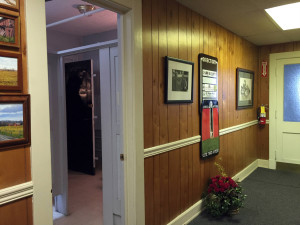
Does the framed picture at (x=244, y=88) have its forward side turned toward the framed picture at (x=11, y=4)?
no

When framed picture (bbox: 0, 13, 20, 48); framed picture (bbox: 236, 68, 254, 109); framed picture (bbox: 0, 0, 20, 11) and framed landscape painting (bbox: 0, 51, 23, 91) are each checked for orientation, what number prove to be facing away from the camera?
0

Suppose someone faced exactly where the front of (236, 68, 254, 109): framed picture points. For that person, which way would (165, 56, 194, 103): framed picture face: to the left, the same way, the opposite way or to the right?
the same way

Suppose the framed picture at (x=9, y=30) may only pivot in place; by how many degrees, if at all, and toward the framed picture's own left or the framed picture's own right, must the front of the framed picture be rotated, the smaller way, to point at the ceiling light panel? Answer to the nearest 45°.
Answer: approximately 45° to the framed picture's own left

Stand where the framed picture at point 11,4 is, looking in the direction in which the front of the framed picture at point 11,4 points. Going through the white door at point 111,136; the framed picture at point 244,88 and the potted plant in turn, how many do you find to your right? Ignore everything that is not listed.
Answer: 0

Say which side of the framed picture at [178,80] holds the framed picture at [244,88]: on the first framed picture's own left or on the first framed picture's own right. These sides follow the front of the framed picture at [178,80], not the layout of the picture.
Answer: on the first framed picture's own left

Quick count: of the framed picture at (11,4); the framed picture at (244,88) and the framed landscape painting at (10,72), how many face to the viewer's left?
0

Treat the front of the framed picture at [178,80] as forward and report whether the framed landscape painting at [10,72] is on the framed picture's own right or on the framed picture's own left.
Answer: on the framed picture's own right

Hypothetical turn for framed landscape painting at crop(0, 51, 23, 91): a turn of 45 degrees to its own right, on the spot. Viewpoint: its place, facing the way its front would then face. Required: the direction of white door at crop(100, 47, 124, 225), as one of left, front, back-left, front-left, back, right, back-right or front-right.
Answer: back-left

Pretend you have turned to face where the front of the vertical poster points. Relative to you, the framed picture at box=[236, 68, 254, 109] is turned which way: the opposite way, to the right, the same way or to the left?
the same way

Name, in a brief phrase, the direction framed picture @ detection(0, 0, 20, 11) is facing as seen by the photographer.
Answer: facing the viewer and to the right of the viewer

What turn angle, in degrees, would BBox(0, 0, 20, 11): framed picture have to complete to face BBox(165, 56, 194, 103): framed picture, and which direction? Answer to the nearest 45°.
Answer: approximately 90° to its left

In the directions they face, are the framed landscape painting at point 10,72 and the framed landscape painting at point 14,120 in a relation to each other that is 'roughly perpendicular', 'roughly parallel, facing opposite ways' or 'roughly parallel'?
roughly parallel

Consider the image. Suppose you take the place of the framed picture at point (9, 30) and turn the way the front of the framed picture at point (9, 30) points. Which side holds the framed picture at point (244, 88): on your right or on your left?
on your left

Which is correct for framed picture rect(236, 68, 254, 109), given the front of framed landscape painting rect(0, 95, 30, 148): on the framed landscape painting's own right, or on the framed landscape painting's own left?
on the framed landscape painting's own left

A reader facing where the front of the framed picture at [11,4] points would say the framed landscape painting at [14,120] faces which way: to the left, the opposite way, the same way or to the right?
the same way

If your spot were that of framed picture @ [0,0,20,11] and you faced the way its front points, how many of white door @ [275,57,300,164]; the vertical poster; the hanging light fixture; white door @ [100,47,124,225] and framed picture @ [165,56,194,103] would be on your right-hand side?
0

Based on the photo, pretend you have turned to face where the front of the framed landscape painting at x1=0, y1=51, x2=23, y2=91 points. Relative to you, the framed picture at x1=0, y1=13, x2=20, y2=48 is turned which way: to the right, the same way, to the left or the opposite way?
the same way
